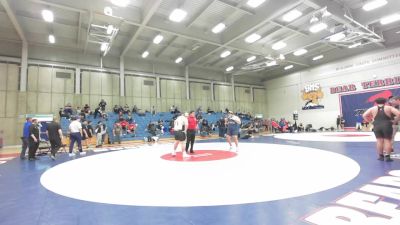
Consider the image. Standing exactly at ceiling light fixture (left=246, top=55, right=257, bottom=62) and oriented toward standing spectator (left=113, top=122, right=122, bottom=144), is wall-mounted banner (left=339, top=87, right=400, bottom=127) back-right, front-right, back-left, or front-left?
back-left

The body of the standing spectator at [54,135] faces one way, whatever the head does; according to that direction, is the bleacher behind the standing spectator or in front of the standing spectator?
in front

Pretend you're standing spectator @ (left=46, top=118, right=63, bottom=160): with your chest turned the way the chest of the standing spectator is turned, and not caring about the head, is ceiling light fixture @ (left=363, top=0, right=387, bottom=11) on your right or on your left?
on your right
